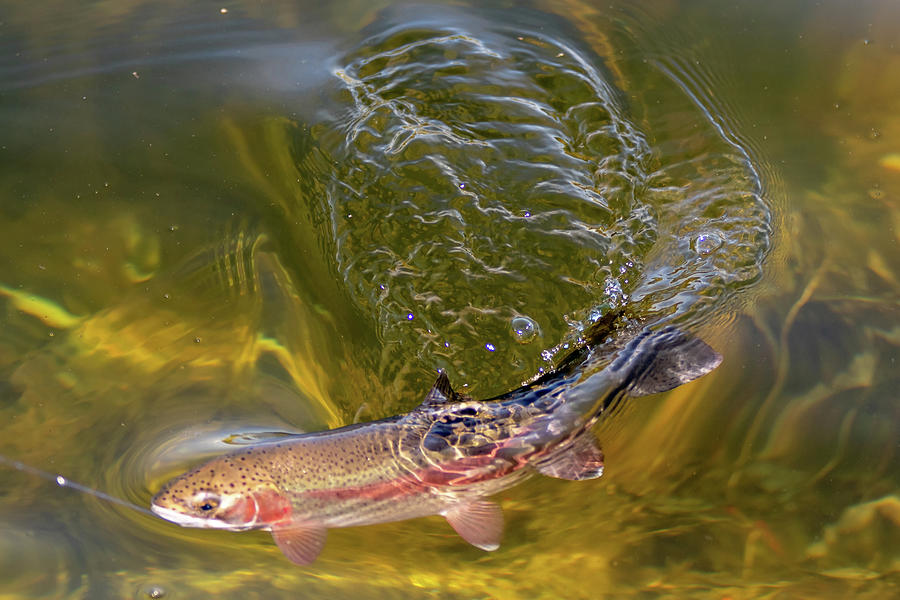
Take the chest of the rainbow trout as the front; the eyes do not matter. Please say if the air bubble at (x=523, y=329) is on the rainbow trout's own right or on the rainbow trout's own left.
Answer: on the rainbow trout's own right

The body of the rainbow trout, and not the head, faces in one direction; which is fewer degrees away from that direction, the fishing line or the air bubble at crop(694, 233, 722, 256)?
the fishing line

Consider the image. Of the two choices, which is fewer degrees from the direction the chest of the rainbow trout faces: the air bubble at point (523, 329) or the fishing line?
the fishing line

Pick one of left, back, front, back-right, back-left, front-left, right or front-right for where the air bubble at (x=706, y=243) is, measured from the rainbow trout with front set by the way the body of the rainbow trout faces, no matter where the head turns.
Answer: back-right

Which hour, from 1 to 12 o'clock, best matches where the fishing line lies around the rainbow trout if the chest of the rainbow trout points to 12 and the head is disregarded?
The fishing line is roughly at 12 o'clock from the rainbow trout.

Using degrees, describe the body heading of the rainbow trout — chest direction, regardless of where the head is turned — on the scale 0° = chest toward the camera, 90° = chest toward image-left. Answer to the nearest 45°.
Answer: approximately 90°
